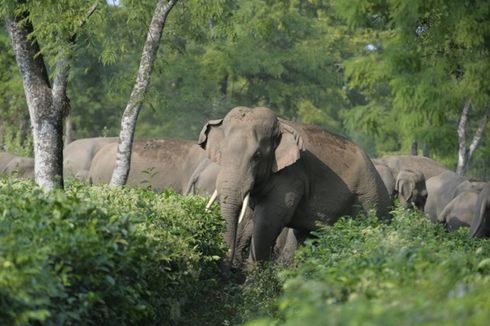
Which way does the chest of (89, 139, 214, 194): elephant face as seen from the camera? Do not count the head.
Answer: to the viewer's right

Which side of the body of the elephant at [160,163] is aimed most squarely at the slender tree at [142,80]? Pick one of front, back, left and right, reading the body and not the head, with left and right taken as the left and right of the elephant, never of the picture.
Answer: right

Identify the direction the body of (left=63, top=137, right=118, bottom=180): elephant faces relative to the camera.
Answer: to the viewer's right

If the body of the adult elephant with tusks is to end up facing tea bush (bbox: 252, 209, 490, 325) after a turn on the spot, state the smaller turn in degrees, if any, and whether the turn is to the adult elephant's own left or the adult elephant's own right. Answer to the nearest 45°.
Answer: approximately 45° to the adult elephant's own left

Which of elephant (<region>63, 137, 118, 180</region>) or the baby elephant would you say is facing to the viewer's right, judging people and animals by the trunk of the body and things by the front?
the elephant
